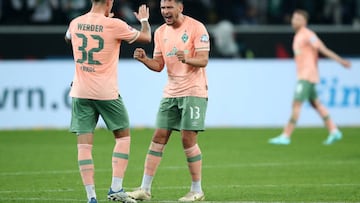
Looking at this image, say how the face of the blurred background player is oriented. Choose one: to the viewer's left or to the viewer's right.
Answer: to the viewer's left

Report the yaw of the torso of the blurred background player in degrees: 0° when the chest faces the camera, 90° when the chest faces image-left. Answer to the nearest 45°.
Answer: approximately 90°
